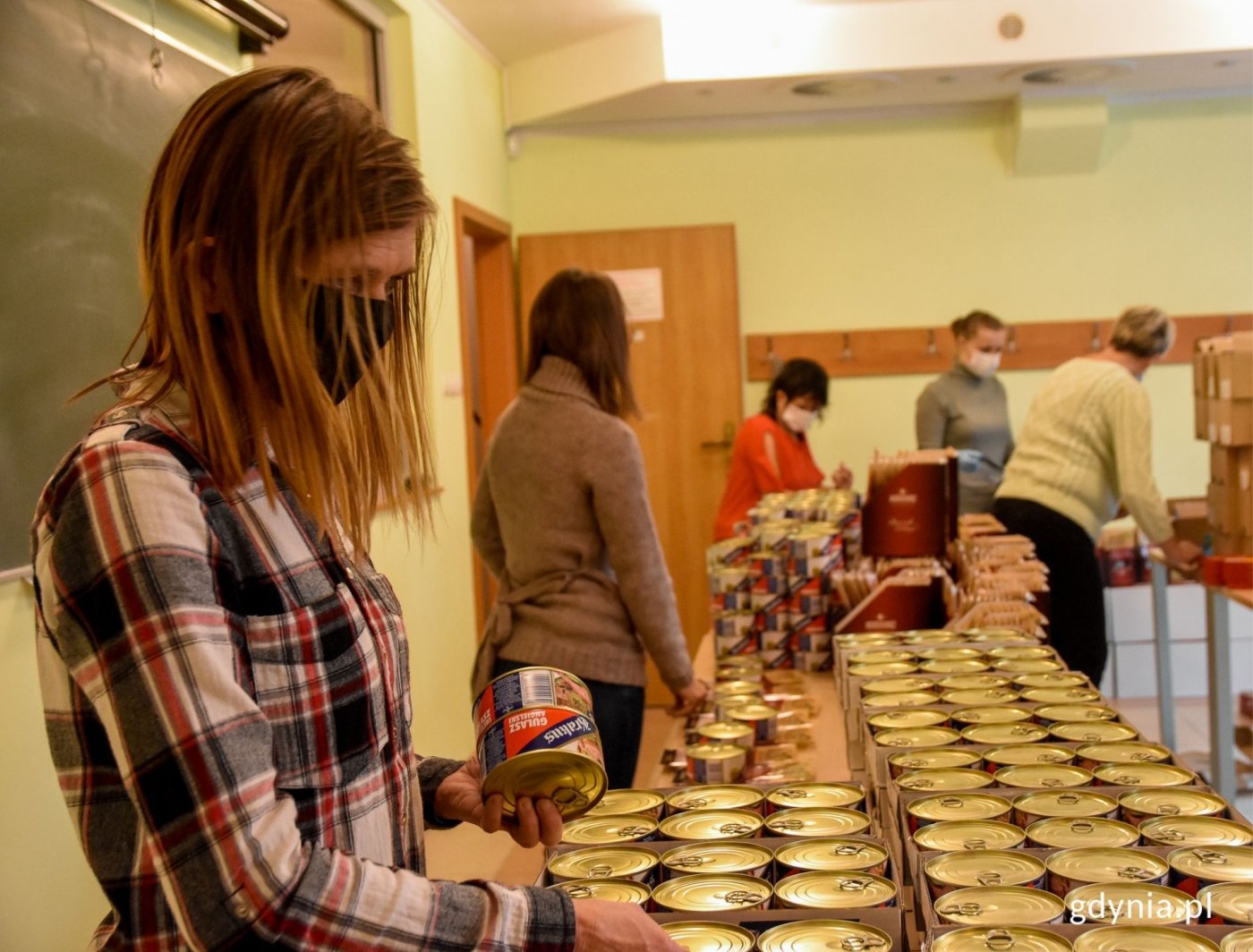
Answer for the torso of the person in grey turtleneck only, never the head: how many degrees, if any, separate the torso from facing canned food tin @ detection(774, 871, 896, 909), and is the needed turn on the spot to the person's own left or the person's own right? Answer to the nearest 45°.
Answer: approximately 45° to the person's own right

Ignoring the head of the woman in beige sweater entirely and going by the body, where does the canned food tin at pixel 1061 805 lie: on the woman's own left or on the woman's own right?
on the woman's own right

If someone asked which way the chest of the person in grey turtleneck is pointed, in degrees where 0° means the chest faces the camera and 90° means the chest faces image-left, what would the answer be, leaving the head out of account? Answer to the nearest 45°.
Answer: approximately 315°

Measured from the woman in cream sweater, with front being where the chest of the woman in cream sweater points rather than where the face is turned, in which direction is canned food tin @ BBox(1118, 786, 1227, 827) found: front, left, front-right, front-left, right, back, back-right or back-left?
back-right

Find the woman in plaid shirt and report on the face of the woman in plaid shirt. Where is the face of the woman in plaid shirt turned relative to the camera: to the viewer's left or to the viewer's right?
to the viewer's right

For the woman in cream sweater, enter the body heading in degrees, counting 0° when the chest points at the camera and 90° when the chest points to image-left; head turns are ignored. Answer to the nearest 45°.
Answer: approximately 225°

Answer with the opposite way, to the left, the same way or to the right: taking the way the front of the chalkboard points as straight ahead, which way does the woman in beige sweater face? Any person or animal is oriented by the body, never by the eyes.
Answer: to the left

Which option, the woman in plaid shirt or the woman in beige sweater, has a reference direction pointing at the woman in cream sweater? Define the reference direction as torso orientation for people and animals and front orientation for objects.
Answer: the woman in beige sweater

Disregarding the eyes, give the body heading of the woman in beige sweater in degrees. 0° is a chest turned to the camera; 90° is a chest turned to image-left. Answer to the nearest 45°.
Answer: approximately 225°

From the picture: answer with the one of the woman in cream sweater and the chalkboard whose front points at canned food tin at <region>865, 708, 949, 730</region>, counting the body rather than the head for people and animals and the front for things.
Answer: the chalkboard

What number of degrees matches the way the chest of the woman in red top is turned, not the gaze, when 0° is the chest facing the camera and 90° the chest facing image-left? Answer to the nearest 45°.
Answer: approximately 315°

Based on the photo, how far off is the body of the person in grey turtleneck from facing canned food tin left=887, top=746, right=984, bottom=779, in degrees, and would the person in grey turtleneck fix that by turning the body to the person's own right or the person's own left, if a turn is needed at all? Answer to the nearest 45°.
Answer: approximately 45° to the person's own right
